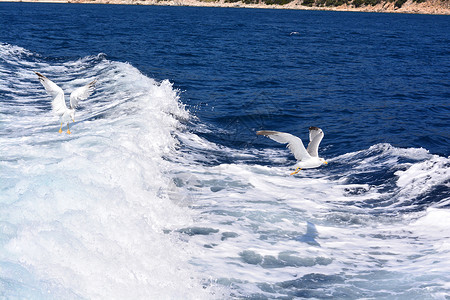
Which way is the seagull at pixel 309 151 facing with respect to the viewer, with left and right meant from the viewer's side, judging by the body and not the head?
facing to the right of the viewer

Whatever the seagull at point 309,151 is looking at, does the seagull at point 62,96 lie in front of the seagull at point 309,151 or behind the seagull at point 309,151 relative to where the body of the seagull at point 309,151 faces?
behind
